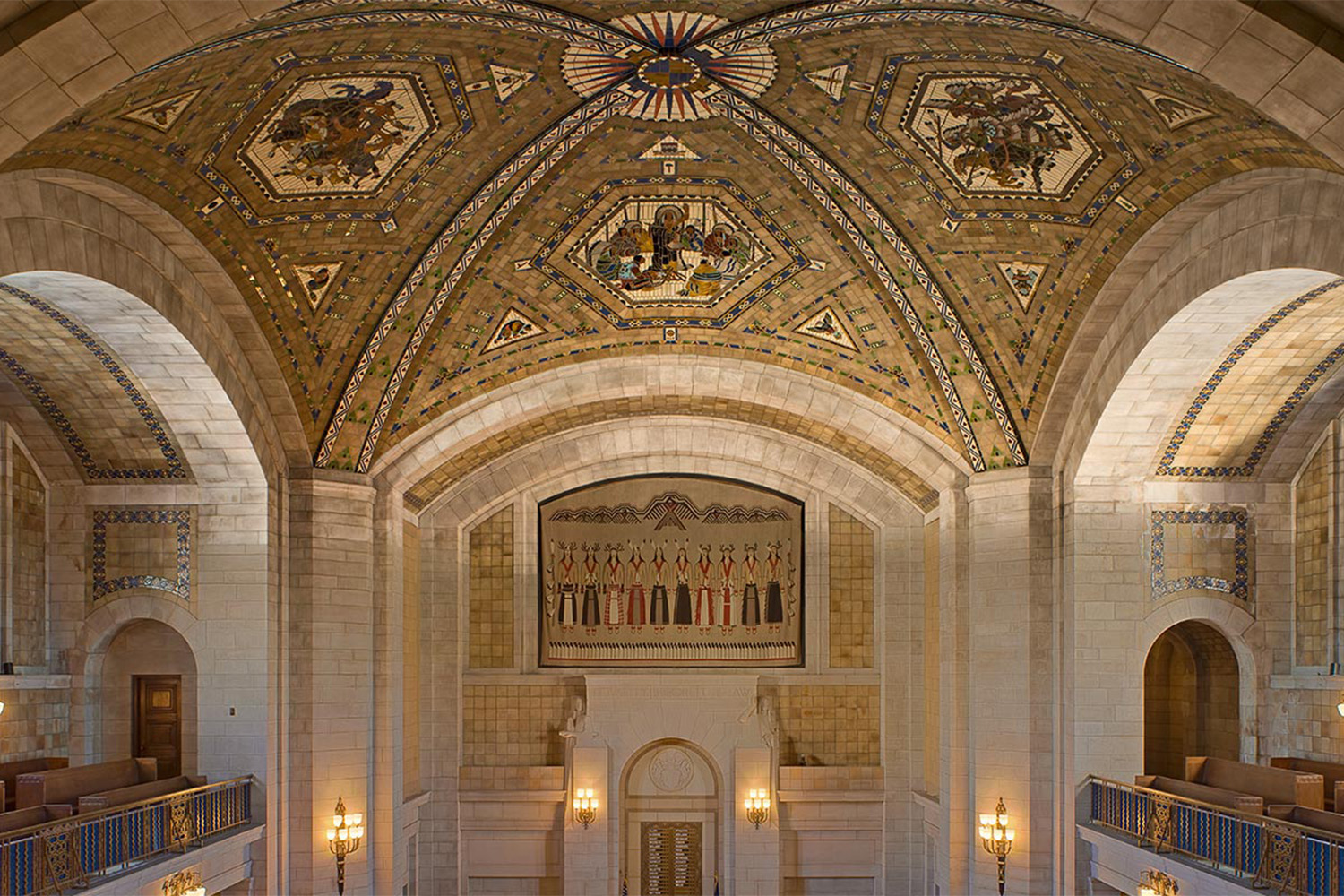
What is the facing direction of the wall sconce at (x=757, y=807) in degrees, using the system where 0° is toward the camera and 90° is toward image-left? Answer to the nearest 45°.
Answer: approximately 0°
